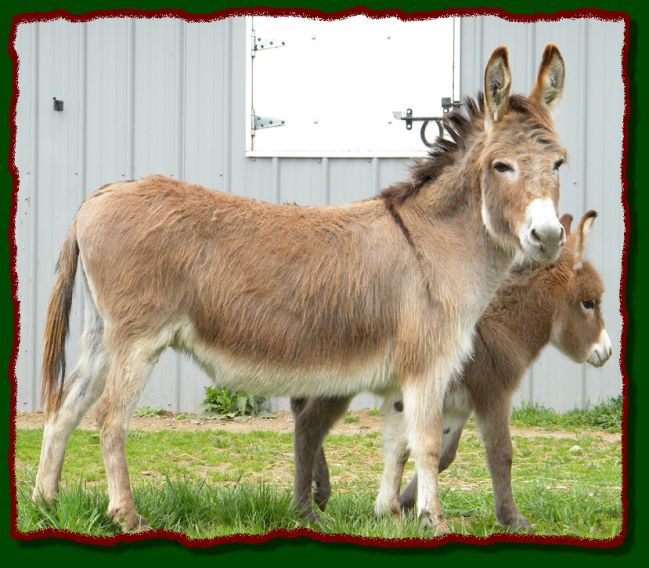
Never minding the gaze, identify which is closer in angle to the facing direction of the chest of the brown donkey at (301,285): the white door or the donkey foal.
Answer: the donkey foal

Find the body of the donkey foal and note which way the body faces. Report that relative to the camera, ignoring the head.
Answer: to the viewer's right

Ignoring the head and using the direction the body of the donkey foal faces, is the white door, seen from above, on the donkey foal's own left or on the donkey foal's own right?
on the donkey foal's own left

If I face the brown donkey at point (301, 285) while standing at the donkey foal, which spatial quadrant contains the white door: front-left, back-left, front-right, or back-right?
back-right

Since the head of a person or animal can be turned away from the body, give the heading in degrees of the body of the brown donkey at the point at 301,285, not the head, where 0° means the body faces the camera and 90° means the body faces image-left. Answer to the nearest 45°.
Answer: approximately 270°

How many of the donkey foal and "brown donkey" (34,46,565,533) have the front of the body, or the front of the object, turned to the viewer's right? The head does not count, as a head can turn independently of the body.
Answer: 2

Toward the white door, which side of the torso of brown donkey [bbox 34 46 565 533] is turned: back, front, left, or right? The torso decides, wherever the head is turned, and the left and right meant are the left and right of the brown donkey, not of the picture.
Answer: left

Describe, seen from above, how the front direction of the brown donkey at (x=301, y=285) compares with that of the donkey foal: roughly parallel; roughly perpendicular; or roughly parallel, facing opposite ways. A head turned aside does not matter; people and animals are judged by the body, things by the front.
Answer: roughly parallel

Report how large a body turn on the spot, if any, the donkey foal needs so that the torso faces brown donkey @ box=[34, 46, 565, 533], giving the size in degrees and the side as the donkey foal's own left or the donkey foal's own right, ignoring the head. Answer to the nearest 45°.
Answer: approximately 135° to the donkey foal's own right

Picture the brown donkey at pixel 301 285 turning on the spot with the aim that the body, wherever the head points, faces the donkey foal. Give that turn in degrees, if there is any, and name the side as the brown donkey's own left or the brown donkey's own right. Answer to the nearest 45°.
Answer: approximately 45° to the brown donkey's own left
